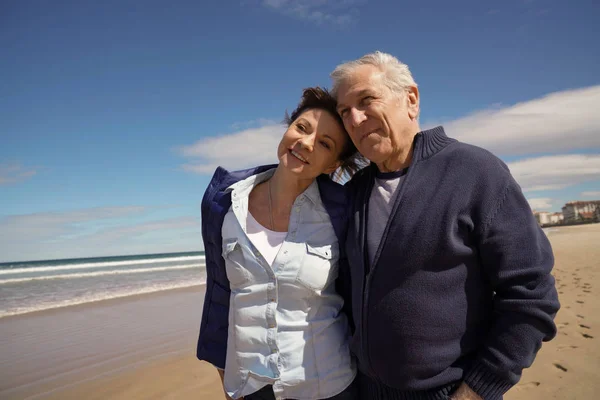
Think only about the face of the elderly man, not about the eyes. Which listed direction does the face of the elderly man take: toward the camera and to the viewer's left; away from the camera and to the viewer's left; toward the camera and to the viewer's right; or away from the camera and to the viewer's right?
toward the camera and to the viewer's left

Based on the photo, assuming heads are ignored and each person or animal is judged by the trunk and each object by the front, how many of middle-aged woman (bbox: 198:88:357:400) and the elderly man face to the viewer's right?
0

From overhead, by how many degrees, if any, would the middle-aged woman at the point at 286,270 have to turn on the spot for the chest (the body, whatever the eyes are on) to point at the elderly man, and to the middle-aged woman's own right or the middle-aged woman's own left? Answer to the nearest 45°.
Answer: approximately 45° to the middle-aged woman's own left

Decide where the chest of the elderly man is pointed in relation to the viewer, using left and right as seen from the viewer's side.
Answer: facing the viewer and to the left of the viewer

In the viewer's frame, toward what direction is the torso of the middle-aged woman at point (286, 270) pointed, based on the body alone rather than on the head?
toward the camera

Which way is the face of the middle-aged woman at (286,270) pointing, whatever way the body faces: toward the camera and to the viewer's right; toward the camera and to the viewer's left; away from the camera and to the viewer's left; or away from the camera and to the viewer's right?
toward the camera and to the viewer's left
